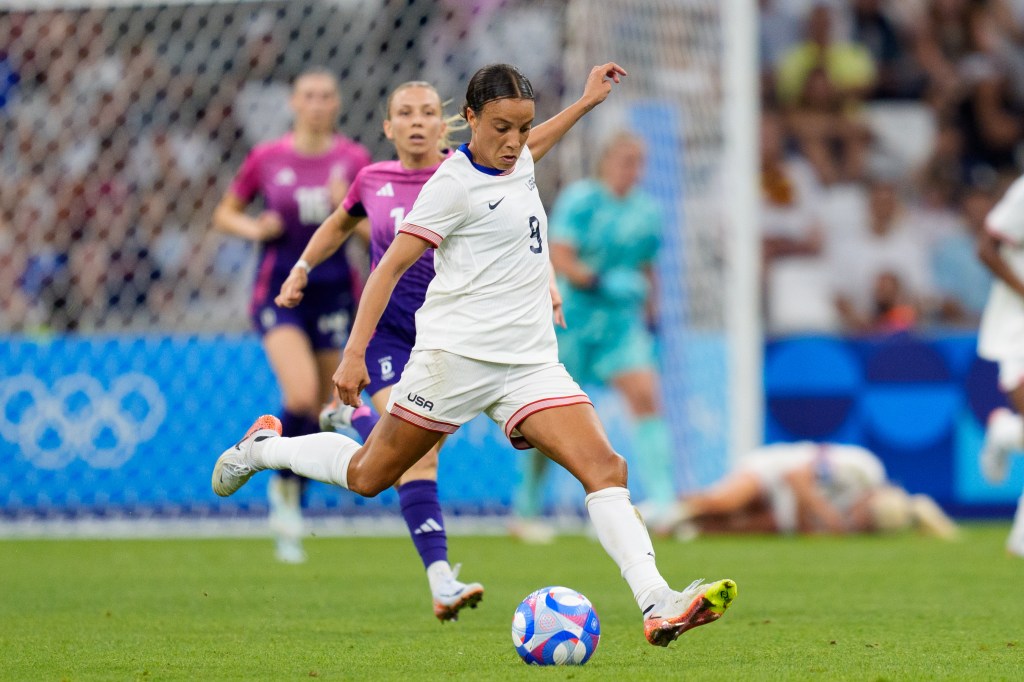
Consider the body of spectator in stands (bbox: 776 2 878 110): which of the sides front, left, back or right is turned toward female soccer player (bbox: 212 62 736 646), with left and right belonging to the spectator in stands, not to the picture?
front

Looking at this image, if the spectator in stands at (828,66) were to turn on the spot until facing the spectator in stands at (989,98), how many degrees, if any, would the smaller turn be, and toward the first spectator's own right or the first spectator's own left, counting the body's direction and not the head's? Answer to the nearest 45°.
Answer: approximately 90° to the first spectator's own left

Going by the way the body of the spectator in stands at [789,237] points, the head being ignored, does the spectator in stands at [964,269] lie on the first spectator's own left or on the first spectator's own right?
on the first spectator's own left

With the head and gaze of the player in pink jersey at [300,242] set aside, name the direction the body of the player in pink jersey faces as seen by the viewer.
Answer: toward the camera

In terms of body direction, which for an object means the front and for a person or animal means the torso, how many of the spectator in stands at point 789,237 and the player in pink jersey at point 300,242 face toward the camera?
2

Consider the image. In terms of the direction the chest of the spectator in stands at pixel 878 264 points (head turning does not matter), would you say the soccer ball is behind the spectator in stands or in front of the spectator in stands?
in front

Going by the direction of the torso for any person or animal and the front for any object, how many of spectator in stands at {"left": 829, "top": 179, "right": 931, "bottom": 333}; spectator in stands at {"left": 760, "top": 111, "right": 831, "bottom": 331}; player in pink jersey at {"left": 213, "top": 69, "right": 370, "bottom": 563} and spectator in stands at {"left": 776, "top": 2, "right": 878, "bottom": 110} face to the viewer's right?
0

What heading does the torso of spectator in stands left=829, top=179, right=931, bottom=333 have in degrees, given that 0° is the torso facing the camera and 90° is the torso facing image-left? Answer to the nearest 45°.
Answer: approximately 0°
